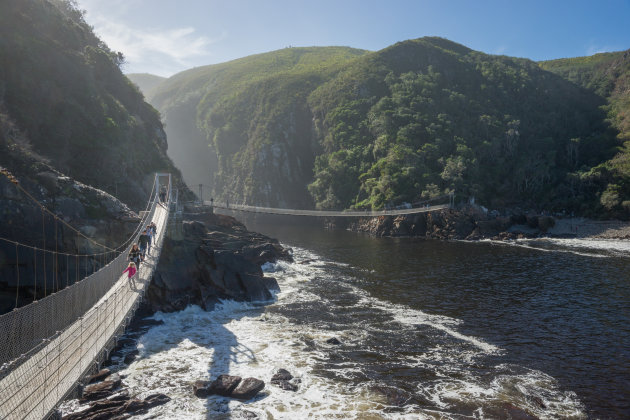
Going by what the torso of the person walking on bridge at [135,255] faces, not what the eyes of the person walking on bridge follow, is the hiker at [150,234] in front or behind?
behind

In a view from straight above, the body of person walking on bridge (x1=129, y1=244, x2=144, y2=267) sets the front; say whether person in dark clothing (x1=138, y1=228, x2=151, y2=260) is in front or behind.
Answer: behind

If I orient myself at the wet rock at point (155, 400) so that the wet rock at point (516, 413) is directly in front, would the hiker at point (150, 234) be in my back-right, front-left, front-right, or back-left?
back-left

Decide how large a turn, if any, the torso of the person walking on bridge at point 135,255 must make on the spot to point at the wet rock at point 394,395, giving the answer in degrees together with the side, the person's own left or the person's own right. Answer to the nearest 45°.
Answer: approximately 45° to the person's own left

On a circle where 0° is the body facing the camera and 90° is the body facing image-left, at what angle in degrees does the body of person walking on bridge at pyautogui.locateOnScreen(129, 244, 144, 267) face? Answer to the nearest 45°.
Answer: approximately 0°

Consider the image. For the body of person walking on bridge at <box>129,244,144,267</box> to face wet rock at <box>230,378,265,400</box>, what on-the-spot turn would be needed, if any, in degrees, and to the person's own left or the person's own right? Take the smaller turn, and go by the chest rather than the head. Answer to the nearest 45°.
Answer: approximately 45° to the person's own left

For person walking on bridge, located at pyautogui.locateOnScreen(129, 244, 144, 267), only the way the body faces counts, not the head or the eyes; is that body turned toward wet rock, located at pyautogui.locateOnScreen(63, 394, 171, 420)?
yes

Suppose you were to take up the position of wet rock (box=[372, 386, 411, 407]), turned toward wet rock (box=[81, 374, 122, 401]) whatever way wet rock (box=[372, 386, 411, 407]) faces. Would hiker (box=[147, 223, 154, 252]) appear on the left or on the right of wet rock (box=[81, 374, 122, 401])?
right

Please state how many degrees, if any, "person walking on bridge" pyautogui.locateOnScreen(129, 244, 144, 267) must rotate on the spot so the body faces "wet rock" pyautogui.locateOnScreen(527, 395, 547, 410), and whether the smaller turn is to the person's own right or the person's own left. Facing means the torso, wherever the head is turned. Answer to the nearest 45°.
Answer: approximately 45° to the person's own left

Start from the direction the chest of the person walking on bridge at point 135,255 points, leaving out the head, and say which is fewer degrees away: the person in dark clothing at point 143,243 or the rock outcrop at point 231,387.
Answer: the rock outcrop
